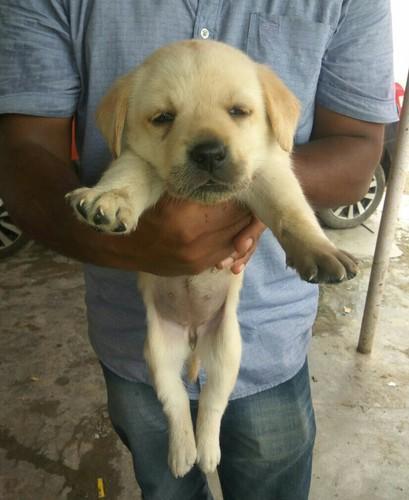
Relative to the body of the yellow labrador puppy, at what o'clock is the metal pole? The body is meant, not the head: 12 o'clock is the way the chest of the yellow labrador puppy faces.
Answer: The metal pole is roughly at 7 o'clock from the yellow labrador puppy.

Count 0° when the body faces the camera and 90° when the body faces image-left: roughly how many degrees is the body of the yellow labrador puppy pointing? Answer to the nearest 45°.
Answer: approximately 0°

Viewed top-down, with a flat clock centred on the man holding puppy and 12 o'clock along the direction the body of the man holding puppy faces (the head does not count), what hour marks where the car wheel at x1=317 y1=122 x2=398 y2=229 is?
The car wheel is roughly at 7 o'clock from the man holding puppy.

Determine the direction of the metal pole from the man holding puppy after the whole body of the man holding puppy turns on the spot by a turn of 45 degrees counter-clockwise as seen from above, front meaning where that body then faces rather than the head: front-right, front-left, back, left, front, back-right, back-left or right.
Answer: left

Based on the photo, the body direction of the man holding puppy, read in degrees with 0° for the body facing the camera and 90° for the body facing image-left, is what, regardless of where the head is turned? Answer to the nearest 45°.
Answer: approximately 0°

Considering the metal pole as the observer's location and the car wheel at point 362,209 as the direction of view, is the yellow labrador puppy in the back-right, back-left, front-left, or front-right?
back-left

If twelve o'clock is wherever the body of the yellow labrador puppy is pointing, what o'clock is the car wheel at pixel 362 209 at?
The car wheel is roughly at 7 o'clock from the yellow labrador puppy.
